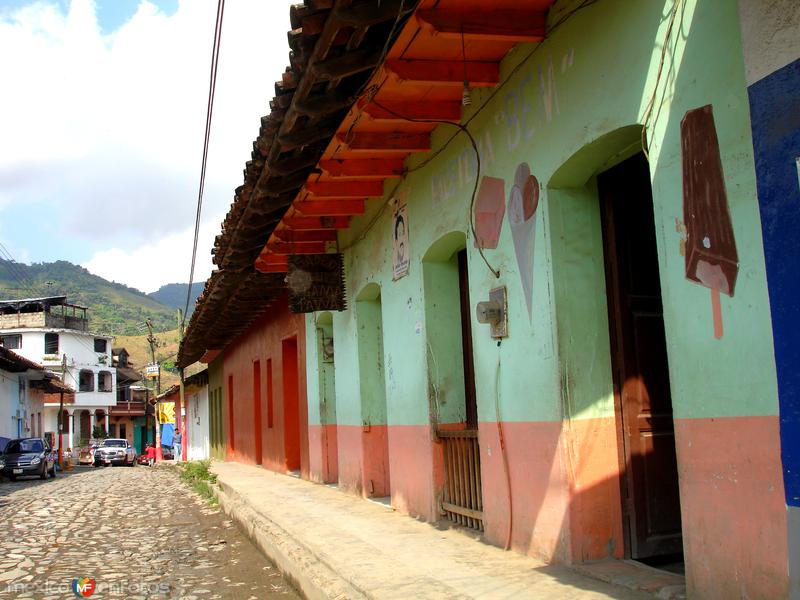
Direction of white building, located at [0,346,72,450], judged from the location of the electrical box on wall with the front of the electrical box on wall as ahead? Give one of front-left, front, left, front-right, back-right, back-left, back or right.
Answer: right

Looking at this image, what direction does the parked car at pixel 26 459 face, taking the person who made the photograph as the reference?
facing the viewer

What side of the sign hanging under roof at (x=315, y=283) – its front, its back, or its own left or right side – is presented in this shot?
front

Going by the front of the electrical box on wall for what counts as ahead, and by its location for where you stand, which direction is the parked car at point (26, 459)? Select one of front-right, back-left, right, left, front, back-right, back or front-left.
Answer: right

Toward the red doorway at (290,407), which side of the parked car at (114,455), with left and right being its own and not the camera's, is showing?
front

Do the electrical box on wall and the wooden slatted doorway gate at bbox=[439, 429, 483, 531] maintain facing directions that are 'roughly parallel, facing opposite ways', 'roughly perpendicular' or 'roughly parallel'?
roughly parallel

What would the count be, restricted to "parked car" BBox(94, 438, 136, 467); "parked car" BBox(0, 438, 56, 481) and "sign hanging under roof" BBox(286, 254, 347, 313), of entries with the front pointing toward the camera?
3

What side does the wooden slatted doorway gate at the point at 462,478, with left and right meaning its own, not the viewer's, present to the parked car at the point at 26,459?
right

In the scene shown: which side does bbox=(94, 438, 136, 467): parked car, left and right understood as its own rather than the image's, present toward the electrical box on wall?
front

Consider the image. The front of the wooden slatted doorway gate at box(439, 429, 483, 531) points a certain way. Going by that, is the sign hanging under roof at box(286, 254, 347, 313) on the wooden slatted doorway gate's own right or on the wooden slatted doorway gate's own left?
on the wooden slatted doorway gate's own right

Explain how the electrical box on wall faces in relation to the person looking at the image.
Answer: facing the viewer and to the left of the viewer

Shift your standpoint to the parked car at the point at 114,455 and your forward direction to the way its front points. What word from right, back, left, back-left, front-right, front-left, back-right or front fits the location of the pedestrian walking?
back-left

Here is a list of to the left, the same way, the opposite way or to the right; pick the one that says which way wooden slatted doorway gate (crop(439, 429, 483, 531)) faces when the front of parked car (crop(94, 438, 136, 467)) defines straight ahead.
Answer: to the right

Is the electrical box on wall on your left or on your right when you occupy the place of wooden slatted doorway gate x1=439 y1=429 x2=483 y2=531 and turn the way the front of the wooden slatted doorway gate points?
on your left

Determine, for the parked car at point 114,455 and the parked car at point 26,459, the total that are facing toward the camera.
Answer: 2

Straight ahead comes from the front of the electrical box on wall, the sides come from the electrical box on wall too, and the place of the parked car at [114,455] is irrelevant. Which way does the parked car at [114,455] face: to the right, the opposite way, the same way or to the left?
to the left

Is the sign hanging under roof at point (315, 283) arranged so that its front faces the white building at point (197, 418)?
no
